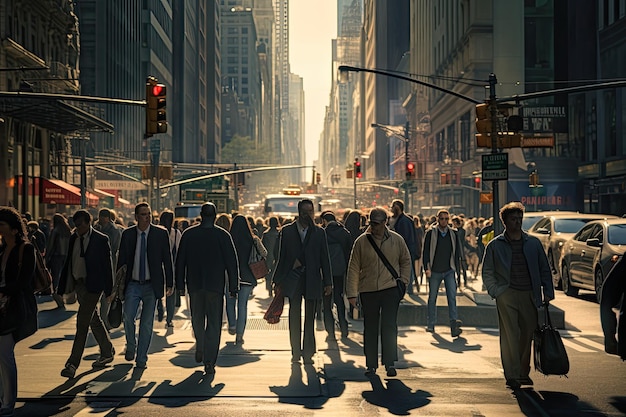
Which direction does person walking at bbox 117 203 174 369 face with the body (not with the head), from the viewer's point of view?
toward the camera

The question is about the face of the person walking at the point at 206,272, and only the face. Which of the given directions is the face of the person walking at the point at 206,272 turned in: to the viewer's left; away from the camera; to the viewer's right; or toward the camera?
away from the camera

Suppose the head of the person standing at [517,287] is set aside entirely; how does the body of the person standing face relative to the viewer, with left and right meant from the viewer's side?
facing the viewer

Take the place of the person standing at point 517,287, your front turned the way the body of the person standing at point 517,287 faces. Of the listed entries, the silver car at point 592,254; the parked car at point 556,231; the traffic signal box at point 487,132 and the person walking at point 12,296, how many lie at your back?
3

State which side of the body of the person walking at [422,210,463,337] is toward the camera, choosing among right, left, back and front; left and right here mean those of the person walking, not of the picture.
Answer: front

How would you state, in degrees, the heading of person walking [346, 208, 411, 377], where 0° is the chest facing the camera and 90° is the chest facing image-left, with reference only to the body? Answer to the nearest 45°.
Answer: approximately 0°

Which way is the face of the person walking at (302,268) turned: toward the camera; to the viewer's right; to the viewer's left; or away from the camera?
toward the camera

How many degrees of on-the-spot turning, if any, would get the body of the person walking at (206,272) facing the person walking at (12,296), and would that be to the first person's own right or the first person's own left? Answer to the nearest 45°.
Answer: approximately 135° to the first person's own left

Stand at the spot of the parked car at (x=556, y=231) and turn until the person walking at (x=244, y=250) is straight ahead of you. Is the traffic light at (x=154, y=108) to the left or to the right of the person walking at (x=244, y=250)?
right

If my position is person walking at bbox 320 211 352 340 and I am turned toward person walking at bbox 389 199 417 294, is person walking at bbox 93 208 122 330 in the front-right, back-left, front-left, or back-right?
back-left

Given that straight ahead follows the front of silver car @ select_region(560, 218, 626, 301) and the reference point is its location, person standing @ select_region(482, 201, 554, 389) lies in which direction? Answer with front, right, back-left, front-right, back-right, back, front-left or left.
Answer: front-right

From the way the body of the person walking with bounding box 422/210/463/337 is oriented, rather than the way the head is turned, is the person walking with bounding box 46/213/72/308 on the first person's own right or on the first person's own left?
on the first person's own right

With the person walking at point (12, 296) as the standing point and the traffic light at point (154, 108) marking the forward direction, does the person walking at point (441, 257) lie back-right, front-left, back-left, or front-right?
front-right

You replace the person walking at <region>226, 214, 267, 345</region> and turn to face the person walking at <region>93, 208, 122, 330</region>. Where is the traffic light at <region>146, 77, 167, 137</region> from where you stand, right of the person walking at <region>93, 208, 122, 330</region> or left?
right

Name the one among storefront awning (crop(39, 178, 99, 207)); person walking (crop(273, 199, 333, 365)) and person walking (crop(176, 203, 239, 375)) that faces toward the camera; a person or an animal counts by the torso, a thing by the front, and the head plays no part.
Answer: person walking (crop(273, 199, 333, 365))

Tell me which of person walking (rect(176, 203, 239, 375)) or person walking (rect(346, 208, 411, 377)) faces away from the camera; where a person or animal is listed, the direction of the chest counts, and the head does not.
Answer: person walking (rect(176, 203, 239, 375))
